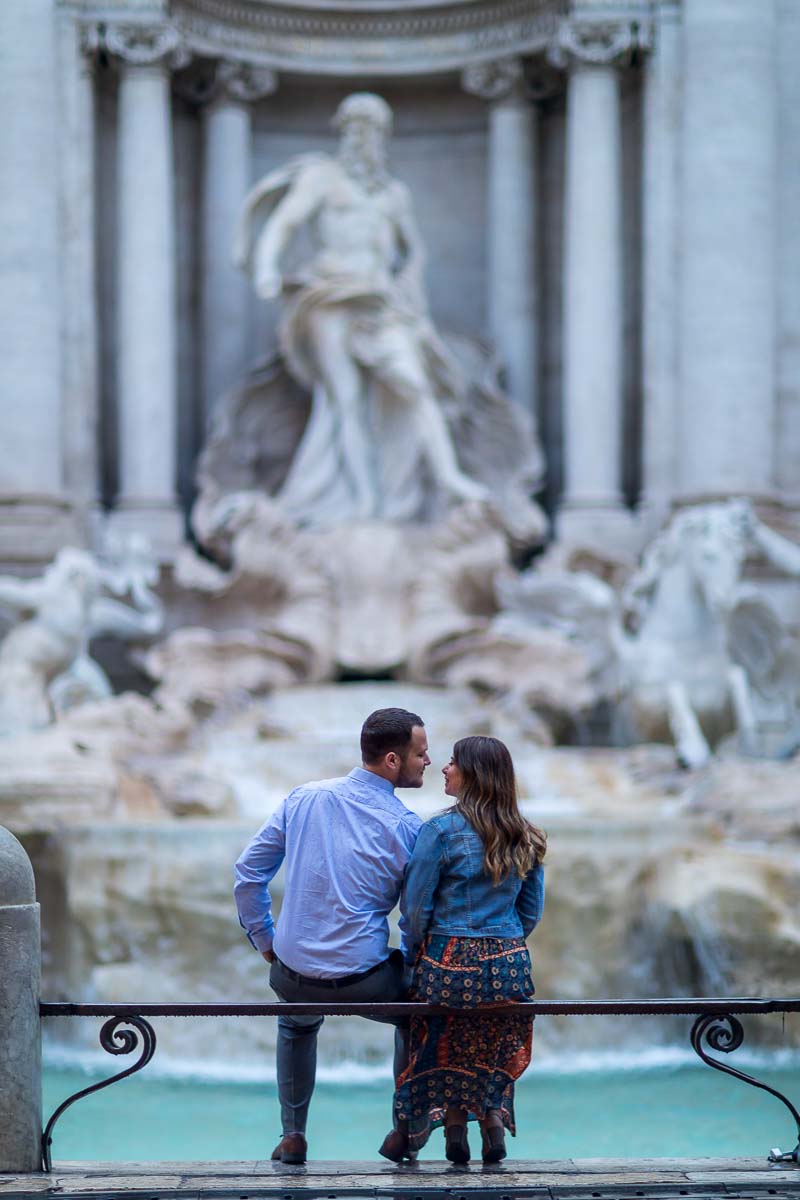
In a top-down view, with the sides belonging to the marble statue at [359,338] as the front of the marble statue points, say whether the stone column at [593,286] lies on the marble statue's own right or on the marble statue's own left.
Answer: on the marble statue's own left

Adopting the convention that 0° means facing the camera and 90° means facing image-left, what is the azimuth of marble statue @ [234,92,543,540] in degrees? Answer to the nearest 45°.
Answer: approximately 0°

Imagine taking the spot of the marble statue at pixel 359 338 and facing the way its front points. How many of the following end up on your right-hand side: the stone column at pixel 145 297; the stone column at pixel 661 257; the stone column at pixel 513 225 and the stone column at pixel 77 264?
2

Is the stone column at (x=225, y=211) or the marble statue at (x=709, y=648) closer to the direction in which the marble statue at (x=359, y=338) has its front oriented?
the marble statue

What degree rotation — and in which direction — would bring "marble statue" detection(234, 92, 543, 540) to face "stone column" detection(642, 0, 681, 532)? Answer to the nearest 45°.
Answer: approximately 90° to its left

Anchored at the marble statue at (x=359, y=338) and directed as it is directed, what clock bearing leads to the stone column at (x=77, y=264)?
The stone column is roughly at 3 o'clock from the marble statue.

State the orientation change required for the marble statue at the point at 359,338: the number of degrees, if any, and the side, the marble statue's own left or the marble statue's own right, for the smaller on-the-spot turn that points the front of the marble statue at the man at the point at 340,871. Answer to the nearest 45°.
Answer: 0° — it already faces them

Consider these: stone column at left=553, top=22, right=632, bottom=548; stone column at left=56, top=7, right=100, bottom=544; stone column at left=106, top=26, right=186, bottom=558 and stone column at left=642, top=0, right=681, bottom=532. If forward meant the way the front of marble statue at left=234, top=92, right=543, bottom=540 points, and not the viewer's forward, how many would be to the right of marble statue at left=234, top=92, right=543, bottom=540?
2

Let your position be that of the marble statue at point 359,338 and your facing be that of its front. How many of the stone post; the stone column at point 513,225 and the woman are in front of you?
2

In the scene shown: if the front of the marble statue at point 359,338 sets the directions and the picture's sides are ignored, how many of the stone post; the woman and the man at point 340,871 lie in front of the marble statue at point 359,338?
3

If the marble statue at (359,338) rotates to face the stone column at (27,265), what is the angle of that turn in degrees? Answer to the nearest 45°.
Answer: approximately 90° to its right

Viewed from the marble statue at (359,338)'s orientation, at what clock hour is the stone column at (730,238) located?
The stone column is roughly at 9 o'clock from the marble statue.

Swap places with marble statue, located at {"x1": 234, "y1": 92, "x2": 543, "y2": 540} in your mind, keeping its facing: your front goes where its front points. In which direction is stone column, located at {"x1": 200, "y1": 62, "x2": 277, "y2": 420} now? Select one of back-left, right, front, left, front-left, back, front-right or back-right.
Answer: back-right

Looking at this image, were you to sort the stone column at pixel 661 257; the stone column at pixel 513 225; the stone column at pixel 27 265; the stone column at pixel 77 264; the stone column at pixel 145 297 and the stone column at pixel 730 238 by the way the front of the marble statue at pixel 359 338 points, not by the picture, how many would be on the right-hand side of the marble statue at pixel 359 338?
3

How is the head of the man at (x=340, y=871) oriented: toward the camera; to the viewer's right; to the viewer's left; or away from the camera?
to the viewer's right
